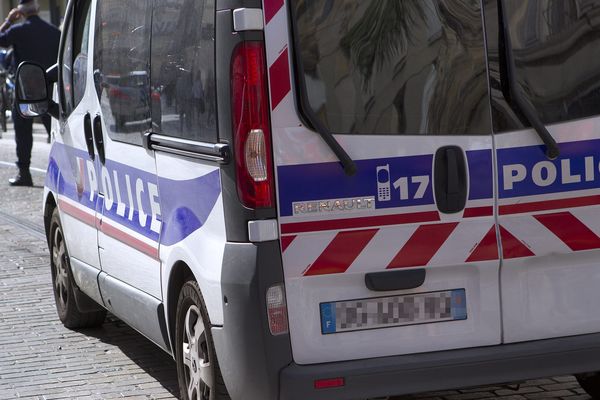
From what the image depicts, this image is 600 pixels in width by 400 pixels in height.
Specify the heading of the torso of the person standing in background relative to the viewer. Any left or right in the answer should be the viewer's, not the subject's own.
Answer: facing away from the viewer and to the left of the viewer

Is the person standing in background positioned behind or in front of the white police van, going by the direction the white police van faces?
in front

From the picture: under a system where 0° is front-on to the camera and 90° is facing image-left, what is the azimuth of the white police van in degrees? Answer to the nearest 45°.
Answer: approximately 135°

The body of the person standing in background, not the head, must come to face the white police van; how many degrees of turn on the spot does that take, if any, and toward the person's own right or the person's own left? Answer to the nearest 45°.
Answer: approximately 135° to the person's own left

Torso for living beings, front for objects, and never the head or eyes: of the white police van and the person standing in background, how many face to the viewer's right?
0
